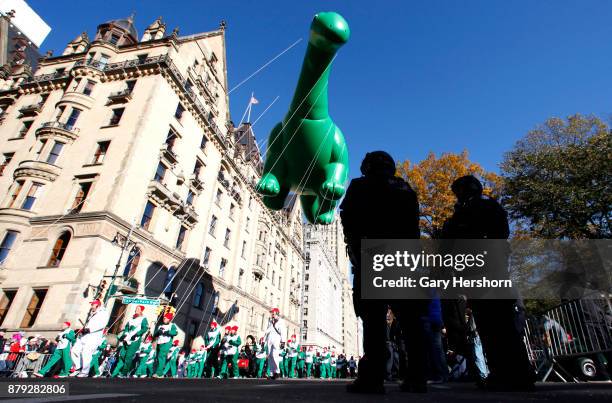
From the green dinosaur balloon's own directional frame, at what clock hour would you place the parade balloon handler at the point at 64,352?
The parade balloon handler is roughly at 4 o'clock from the green dinosaur balloon.

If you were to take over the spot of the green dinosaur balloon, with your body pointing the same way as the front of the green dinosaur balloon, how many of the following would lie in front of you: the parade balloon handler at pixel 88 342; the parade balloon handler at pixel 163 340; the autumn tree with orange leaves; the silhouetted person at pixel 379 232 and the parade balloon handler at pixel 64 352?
1

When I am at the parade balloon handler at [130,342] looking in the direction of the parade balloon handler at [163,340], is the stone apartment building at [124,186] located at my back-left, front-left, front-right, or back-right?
back-left

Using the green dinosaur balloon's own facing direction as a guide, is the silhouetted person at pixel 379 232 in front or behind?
in front

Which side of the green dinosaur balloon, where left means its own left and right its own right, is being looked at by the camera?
front

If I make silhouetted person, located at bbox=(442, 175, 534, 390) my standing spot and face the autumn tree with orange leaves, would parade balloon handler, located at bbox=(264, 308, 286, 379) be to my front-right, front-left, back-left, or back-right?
front-left

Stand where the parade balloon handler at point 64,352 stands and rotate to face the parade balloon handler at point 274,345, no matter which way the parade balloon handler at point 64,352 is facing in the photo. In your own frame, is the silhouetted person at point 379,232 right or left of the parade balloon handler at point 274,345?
right

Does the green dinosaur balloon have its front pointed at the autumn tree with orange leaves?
no

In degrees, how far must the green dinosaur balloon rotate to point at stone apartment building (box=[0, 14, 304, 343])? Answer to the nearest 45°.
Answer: approximately 135° to its right

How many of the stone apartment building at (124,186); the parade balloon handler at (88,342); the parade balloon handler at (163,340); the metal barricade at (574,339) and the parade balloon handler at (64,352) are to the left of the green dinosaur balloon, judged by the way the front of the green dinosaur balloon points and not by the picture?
1

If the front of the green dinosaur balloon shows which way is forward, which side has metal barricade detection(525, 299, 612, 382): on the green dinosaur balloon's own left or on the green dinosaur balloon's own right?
on the green dinosaur balloon's own left
